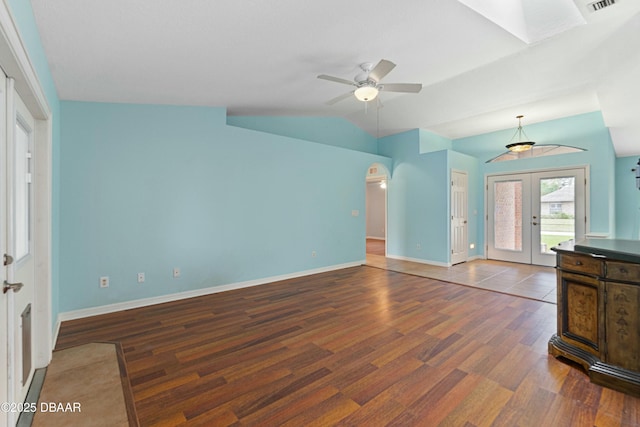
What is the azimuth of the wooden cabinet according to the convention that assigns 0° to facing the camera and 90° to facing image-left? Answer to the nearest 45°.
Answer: approximately 45°

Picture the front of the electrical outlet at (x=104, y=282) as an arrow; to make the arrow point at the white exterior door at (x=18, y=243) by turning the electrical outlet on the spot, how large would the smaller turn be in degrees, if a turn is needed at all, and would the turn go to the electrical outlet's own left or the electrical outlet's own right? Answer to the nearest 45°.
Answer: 0° — it already faces it

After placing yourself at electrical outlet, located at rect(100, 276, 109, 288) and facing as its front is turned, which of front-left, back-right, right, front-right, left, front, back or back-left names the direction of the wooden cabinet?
front-left

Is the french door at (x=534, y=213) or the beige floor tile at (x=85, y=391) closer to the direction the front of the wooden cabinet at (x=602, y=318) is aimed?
the beige floor tile

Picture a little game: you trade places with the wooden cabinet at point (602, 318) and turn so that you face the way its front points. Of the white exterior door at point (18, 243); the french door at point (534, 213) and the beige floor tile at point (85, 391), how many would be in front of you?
2

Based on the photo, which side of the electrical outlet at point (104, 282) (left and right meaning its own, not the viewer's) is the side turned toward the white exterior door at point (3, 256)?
front

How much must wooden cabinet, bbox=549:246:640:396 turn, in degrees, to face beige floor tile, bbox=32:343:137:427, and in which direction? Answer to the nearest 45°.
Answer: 0° — it already faces it

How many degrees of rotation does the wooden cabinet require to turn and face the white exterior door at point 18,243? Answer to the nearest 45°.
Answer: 0° — it already faces it

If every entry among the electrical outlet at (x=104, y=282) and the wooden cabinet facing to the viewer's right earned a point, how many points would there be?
0

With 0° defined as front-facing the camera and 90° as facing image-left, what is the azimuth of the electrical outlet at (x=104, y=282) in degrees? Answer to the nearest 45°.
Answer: approximately 0°

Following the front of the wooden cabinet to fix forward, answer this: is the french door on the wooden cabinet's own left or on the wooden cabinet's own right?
on the wooden cabinet's own right

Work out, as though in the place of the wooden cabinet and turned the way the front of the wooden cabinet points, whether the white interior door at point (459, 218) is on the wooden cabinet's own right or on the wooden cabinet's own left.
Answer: on the wooden cabinet's own right
